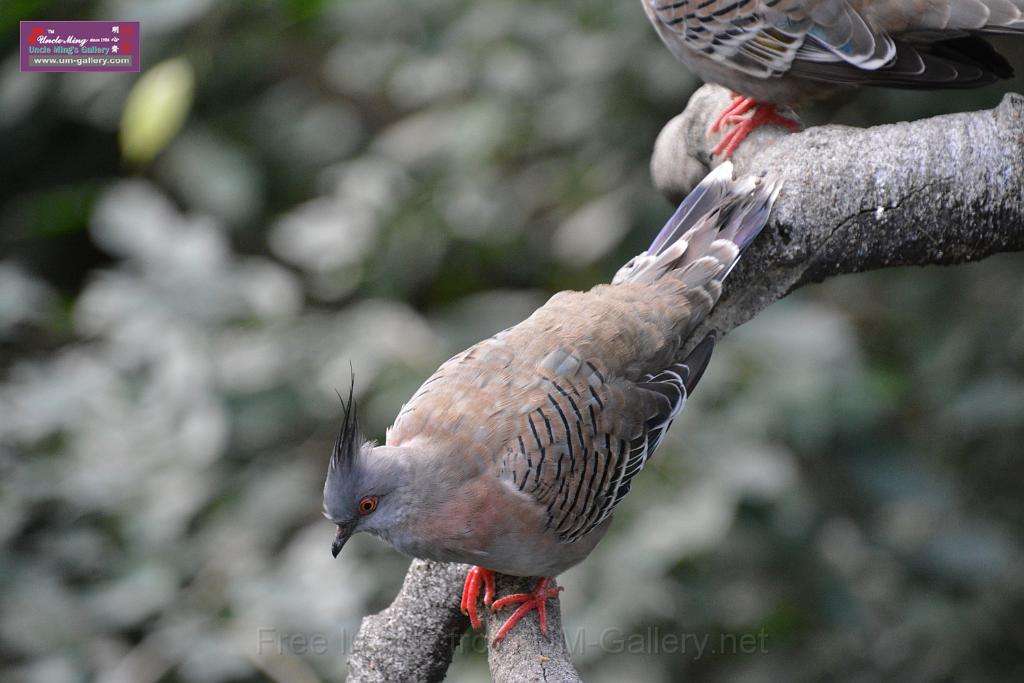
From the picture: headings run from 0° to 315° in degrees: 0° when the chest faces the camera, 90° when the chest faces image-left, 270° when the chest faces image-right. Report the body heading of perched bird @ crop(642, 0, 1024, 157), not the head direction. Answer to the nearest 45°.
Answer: approximately 90°

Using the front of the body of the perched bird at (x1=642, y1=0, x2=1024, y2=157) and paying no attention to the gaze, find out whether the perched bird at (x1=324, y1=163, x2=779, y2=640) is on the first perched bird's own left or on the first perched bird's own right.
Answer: on the first perched bird's own left
